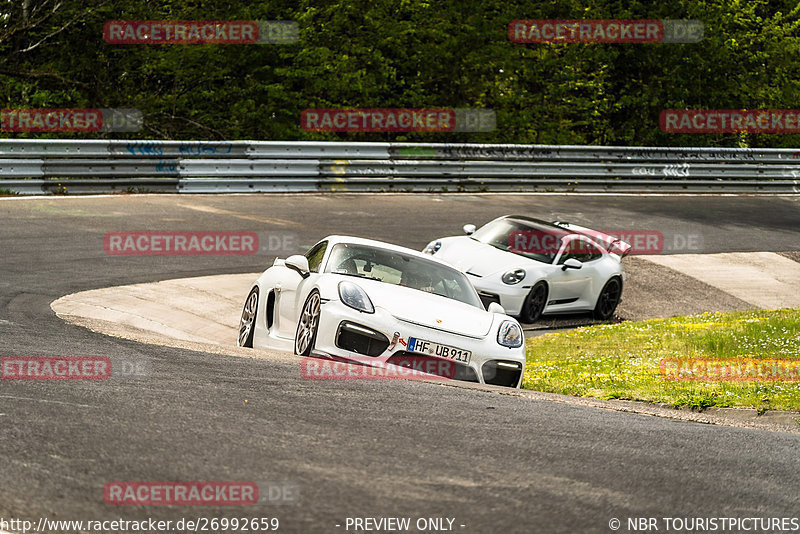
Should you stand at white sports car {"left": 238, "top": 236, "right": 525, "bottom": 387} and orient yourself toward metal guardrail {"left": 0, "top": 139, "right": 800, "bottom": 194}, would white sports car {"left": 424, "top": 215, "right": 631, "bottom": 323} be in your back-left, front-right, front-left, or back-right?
front-right

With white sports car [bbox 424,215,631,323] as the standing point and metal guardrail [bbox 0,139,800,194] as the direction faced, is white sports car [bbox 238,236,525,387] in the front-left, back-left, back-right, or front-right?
back-left

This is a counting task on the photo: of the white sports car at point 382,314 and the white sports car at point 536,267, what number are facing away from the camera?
0

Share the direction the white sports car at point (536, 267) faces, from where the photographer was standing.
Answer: facing the viewer and to the left of the viewer

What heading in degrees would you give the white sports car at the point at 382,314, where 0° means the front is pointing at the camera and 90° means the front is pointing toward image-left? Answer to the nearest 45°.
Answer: approximately 315°

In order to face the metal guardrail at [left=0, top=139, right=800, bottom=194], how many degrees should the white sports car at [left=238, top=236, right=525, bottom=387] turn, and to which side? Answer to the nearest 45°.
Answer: approximately 135° to its left

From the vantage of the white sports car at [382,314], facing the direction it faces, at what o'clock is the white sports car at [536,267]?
The white sports car at [536,267] is roughly at 8 o'clock from the white sports car at [382,314].

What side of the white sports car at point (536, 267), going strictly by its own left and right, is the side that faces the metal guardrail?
right

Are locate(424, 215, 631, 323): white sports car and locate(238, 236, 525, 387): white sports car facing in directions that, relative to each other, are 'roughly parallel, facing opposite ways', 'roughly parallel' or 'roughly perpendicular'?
roughly perpendicular
